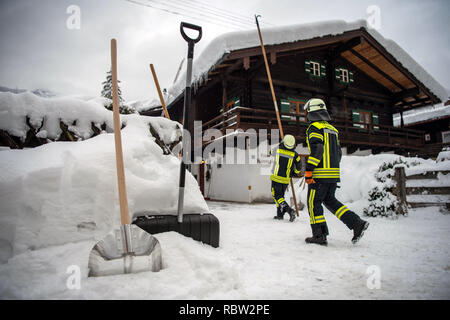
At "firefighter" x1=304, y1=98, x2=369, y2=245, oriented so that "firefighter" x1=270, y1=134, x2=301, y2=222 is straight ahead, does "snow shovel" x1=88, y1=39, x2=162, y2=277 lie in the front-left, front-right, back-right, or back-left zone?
back-left

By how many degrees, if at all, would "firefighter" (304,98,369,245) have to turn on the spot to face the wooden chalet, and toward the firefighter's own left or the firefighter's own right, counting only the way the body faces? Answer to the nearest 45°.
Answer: approximately 45° to the firefighter's own right

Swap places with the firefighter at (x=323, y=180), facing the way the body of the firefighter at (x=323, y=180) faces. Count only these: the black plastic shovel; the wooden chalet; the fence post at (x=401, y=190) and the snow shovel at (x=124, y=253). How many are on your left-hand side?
2

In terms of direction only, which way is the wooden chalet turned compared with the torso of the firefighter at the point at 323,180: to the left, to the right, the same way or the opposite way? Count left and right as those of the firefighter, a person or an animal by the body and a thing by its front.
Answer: the opposite way

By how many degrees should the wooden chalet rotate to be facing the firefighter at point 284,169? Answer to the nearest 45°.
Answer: approximately 45° to its right

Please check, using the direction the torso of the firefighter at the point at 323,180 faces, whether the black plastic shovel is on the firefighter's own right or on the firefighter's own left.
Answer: on the firefighter's own left
